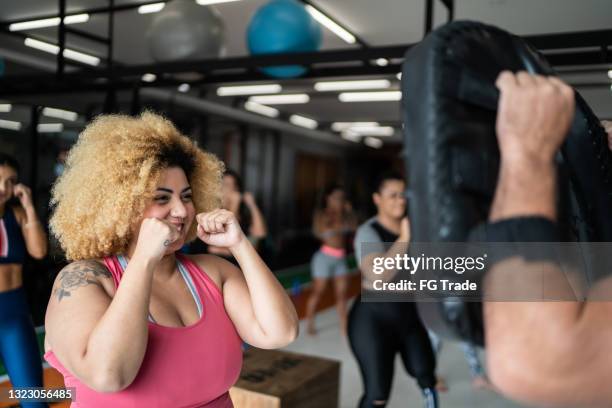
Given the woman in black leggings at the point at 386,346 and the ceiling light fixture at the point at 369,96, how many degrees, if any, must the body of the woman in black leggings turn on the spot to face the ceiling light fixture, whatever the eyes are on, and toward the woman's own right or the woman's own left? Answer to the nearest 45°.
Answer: approximately 135° to the woman's own left

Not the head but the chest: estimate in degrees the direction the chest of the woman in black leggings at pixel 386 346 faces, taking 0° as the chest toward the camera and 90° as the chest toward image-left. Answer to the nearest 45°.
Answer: approximately 315°

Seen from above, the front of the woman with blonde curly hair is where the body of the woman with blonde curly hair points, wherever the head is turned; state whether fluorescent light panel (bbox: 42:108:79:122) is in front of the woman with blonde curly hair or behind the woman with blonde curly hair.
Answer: behind

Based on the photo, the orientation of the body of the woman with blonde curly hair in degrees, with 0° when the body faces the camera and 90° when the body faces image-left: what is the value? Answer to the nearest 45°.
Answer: approximately 315°

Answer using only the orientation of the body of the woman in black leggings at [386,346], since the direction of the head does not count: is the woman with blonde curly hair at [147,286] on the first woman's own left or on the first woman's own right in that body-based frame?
on the first woman's own right
